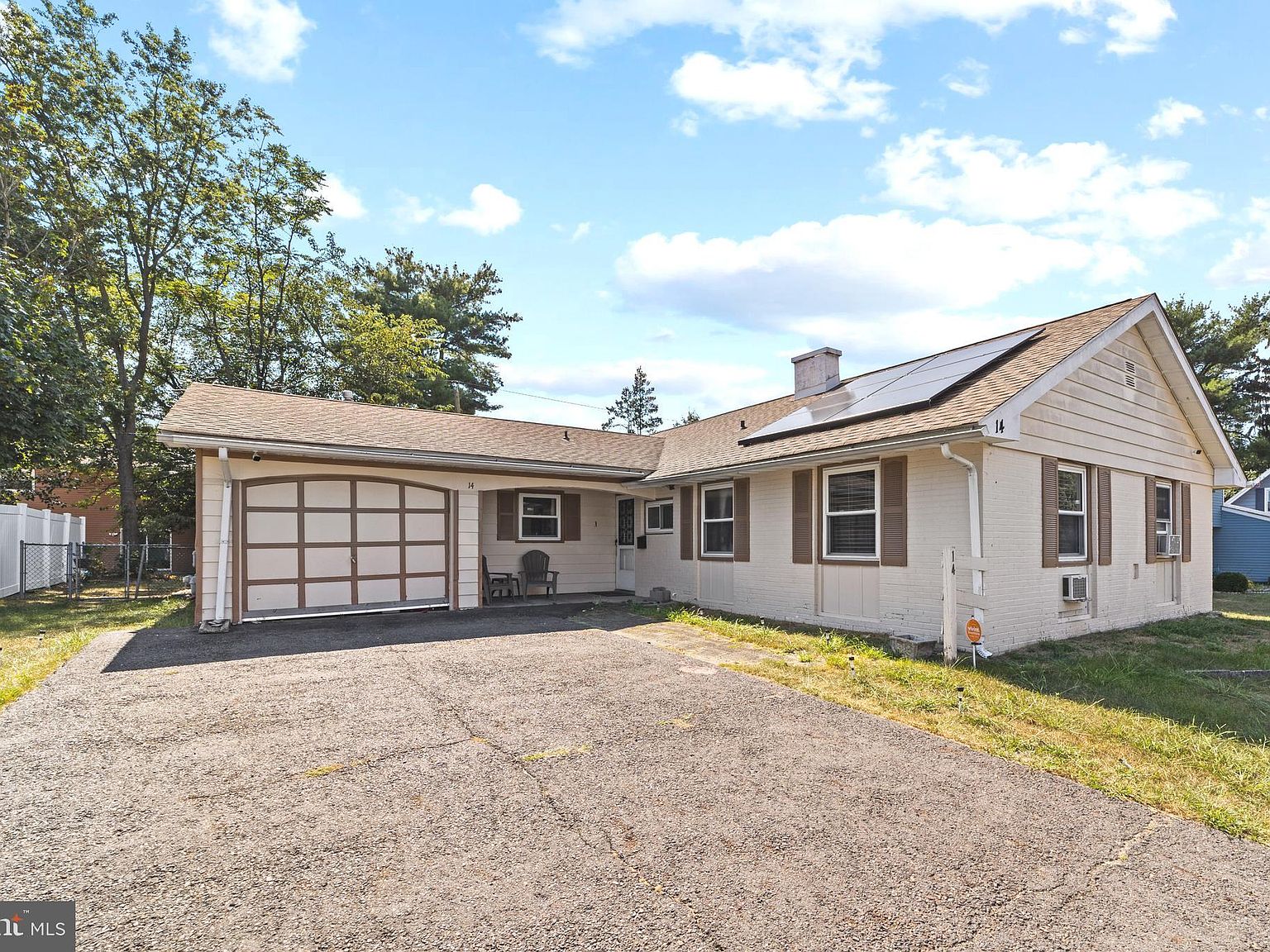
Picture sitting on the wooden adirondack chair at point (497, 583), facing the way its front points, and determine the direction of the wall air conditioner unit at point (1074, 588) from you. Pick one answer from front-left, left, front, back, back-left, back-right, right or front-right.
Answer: front-right

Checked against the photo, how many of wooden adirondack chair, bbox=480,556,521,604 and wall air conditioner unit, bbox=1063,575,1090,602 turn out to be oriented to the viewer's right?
1

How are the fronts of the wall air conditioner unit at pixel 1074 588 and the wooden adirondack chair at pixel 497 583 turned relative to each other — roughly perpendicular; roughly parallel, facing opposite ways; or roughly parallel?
roughly perpendicular

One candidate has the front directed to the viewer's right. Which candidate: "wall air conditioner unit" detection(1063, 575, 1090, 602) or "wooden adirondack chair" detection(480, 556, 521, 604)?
the wooden adirondack chair

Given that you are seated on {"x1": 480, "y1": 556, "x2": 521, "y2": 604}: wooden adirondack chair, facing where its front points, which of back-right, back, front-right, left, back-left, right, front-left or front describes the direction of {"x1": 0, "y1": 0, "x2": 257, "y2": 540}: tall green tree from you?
back-left

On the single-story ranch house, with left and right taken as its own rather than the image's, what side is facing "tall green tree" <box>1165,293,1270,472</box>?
left

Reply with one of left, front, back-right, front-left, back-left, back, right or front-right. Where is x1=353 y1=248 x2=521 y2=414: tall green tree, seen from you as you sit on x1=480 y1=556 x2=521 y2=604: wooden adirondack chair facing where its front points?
left
